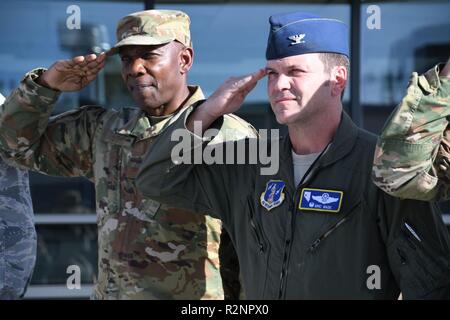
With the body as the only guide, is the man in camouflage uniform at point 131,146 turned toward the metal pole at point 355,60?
no
